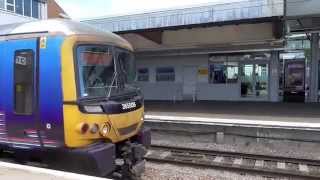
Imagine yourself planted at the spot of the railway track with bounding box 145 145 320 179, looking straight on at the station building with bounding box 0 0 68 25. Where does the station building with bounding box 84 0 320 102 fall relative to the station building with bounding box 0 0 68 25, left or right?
right

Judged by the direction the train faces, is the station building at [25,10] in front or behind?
behind

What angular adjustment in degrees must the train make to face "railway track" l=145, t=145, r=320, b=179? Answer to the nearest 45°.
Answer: approximately 90° to its left

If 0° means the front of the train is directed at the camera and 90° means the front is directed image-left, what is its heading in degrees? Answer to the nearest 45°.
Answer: approximately 315°

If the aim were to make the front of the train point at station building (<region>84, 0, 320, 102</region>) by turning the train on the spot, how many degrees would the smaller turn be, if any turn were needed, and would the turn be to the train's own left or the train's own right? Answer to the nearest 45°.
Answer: approximately 90° to the train's own left

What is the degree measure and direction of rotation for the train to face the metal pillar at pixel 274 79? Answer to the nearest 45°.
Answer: approximately 90° to its left
